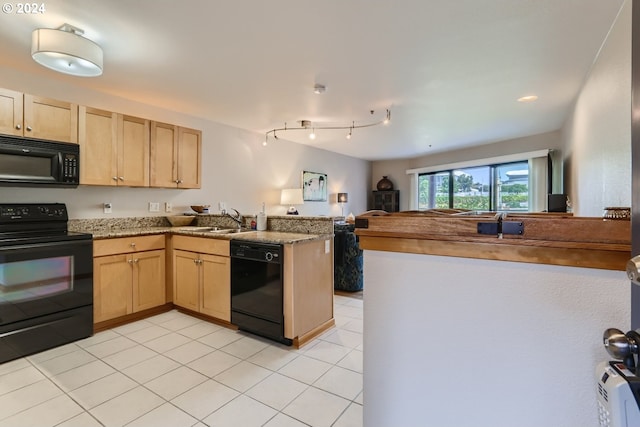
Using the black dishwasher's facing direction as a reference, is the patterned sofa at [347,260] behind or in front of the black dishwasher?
behind

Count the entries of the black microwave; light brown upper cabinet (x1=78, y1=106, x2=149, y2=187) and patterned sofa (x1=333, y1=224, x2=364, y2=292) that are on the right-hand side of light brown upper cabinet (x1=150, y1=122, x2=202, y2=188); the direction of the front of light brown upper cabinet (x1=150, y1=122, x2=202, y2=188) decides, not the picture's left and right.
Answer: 2

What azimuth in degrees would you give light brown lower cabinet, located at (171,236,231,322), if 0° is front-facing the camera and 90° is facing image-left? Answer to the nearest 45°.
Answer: approximately 45°

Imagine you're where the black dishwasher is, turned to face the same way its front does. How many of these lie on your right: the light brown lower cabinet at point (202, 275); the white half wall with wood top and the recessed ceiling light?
1

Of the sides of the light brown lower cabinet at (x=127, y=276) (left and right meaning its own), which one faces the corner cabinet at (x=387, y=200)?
left

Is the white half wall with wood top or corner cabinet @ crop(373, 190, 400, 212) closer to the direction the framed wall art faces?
the white half wall with wood top

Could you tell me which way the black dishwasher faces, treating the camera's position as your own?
facing the viewer and to the left of the viewer

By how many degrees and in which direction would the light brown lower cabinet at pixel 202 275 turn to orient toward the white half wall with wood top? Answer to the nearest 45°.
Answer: approximately 45° to its left

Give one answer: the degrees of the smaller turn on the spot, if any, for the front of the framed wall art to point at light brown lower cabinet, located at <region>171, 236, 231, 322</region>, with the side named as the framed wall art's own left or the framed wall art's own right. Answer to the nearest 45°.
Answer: approximately 45° to the framed wall art's own right

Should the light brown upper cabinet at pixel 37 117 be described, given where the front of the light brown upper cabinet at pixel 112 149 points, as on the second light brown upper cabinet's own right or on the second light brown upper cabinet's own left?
on the second light brown upper cabinet's own right

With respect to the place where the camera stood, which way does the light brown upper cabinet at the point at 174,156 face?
facing the viewer and to the right of the viewer

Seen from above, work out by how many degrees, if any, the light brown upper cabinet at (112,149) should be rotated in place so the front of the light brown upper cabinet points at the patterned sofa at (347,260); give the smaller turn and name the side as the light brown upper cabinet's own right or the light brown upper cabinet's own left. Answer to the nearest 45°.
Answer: approximately 45° to the light brown upper cabinet's own left

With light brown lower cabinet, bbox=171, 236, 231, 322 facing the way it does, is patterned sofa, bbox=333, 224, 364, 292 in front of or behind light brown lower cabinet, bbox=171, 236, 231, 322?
behind

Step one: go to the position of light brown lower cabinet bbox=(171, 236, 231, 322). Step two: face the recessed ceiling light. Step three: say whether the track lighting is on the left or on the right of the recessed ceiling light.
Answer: left

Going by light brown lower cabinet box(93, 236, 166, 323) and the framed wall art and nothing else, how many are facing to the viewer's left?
0

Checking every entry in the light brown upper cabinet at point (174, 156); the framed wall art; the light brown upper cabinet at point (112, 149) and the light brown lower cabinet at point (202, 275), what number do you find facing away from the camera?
0

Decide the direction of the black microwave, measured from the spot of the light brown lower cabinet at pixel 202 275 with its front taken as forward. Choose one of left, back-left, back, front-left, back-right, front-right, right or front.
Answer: front-right

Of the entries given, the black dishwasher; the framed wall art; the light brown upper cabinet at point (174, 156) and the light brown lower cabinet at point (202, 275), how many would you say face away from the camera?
0
